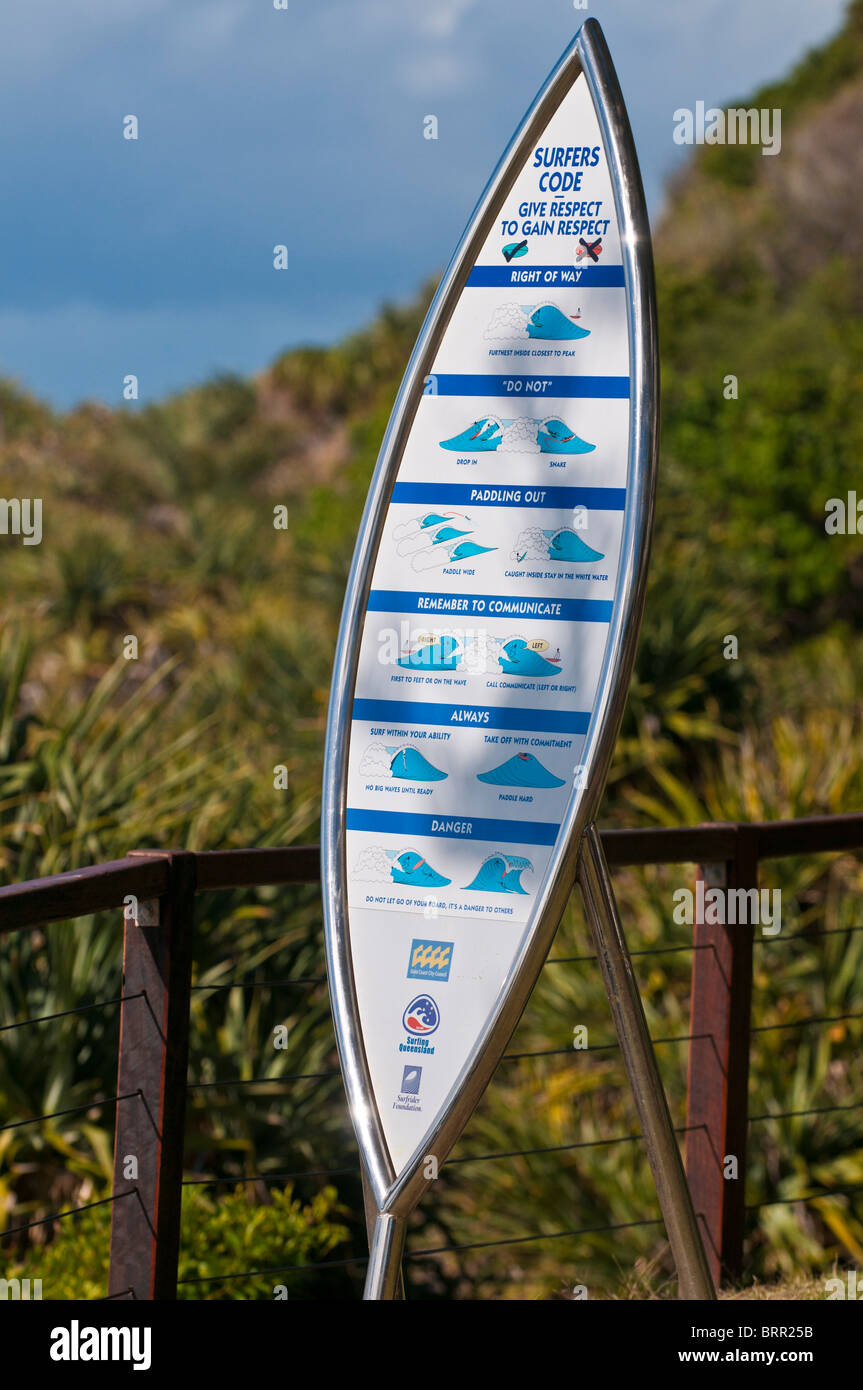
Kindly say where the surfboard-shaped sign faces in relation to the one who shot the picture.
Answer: facing the viewer
